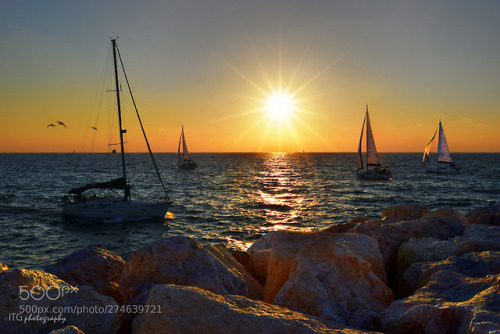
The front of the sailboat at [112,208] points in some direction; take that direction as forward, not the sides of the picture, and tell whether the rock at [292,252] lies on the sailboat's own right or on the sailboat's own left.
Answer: on the sailboat's own right

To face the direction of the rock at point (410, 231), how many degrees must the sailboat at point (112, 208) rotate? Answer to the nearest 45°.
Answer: approximately 90° to its right

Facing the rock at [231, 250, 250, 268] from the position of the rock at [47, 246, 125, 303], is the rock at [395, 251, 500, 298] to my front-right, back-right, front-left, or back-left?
front-right

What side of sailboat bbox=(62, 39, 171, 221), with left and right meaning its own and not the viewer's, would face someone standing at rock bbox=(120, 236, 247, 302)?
right

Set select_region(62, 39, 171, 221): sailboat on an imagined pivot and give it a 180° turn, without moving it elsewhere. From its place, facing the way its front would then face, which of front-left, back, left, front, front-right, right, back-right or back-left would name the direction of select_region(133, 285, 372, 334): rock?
left

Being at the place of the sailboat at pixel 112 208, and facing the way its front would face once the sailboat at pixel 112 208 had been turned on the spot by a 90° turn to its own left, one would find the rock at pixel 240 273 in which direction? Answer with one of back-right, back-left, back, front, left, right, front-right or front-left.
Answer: back

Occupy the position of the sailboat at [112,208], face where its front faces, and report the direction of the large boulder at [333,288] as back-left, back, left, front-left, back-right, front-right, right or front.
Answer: right

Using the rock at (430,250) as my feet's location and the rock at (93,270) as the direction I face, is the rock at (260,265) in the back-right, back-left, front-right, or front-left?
front-right

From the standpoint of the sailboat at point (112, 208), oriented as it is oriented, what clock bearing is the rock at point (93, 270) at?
The rock is roughly at 3 o'clock from the sailboat.

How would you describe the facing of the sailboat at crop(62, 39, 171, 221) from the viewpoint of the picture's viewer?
facing to the right of the viewer

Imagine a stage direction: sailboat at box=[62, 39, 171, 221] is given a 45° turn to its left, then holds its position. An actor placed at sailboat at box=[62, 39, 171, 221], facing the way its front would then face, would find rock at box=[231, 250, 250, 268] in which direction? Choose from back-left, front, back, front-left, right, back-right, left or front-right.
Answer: back-right

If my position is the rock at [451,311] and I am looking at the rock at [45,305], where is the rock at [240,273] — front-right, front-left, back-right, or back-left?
front-right

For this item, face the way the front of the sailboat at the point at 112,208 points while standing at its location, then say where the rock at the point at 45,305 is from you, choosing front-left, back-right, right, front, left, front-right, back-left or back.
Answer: right

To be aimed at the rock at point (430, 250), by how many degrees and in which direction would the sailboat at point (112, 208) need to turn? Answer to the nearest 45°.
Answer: approximately 90° to its right

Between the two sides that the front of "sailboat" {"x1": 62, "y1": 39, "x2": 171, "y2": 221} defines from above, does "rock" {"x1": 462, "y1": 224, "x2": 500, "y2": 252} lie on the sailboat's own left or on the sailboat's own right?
on the sailboat's own right

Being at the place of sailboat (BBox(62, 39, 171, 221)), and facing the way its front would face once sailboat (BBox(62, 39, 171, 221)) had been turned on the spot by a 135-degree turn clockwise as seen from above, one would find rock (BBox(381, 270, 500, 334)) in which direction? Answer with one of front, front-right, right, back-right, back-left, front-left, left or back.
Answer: front-left
